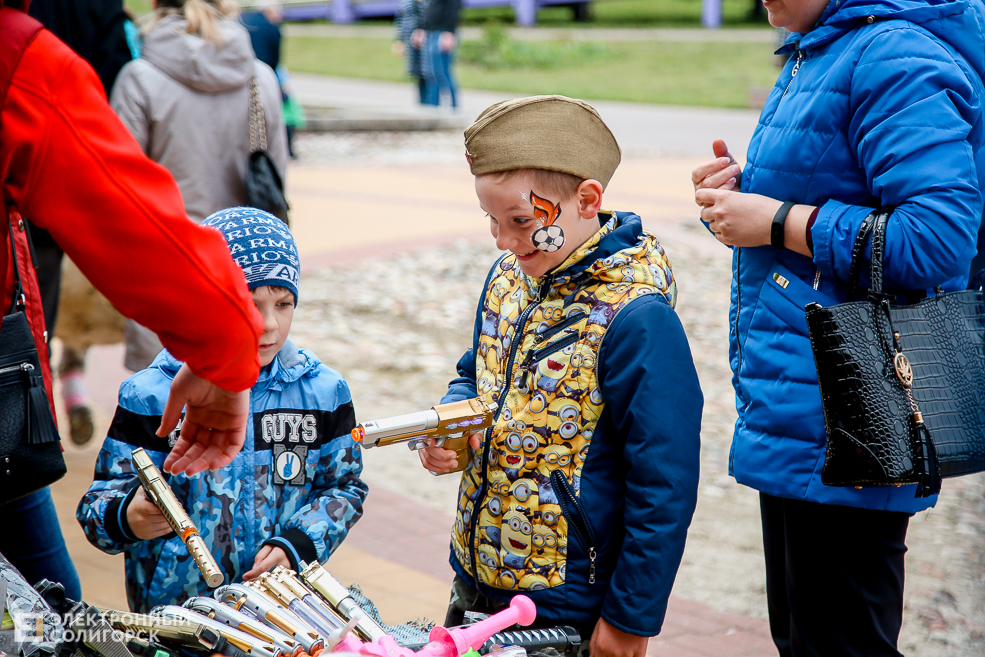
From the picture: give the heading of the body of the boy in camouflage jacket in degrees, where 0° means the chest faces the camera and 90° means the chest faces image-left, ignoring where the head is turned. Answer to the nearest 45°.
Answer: approximately 0°

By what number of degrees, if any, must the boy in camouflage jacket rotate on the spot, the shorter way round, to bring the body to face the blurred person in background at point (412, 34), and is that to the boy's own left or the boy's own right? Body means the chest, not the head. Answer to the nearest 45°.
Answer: approximately 180°

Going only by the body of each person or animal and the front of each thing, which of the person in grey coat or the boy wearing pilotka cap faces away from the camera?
the person in grey coat

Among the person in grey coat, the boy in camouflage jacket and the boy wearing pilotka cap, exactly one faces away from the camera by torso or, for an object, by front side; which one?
the person in grey coat

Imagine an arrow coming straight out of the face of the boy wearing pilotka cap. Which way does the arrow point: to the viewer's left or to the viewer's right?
to the viewer's left

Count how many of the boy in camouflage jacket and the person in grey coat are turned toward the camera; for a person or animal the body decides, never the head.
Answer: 1

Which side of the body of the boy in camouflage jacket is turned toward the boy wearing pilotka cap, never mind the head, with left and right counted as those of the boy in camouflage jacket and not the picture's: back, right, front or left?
left

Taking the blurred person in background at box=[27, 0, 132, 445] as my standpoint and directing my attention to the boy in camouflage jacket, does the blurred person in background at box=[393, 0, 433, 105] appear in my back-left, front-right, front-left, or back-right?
back-left

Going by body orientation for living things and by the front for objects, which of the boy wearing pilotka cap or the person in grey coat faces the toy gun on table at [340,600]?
the boy wearing pilotka cap

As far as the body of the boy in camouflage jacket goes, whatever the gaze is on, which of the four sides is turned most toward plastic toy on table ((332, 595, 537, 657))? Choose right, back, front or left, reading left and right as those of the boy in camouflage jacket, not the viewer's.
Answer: front

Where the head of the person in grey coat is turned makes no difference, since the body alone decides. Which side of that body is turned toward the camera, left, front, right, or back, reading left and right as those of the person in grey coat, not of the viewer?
back

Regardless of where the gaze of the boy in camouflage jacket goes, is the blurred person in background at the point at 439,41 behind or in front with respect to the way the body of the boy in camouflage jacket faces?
behind

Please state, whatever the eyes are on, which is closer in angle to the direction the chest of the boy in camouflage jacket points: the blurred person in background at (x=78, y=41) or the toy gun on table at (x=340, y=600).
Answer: the toy gun on table

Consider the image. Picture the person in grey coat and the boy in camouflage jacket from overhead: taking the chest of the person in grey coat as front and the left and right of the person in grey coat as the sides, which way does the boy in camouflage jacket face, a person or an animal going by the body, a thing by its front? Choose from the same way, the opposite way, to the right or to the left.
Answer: the opposite way
